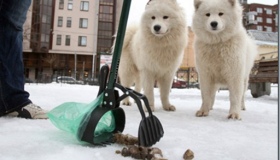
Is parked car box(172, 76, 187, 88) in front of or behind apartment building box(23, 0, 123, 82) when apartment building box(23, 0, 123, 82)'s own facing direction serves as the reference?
in front

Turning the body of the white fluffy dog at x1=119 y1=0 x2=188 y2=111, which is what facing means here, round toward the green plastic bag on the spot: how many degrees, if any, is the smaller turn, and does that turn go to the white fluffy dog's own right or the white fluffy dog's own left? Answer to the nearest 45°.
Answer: approximately 45° to the white fluffy dog's own right

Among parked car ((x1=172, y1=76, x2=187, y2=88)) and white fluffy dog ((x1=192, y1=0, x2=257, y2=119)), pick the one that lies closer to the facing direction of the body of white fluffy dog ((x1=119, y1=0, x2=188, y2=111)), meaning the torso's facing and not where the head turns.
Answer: the white fluffy dog

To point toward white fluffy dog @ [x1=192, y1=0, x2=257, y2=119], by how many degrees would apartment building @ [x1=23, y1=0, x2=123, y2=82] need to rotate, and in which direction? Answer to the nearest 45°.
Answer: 0° — it already faces it

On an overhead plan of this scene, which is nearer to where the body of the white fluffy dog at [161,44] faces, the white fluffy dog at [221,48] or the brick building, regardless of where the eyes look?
the white fluffy dog

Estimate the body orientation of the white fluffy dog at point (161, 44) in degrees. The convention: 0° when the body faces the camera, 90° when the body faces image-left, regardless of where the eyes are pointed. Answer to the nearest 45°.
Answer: approximately 315°

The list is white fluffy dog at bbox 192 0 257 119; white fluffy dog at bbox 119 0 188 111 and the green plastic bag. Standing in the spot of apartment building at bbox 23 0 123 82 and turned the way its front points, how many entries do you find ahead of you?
3

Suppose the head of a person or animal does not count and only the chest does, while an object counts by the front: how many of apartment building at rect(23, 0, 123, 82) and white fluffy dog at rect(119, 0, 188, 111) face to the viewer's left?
0

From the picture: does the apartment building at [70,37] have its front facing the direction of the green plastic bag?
yes
